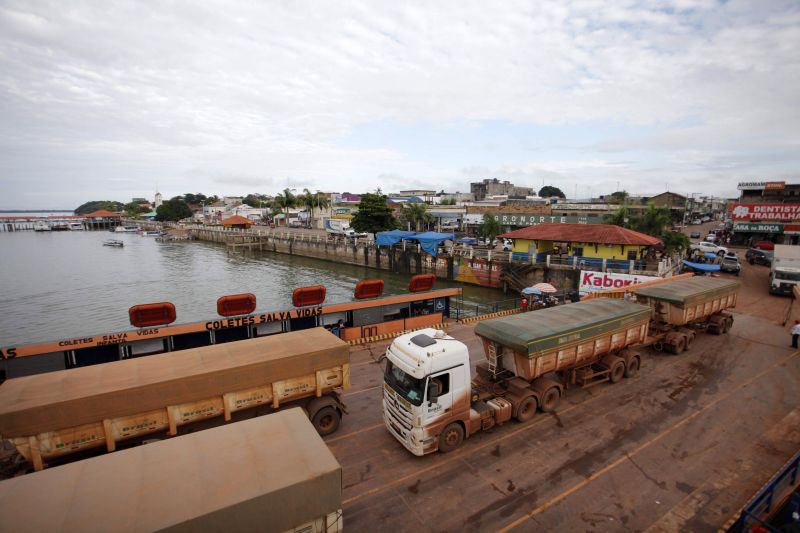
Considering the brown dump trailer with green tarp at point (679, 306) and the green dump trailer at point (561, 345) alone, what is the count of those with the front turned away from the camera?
0

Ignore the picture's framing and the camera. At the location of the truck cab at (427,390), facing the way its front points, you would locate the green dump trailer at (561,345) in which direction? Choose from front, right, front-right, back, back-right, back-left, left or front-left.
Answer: back

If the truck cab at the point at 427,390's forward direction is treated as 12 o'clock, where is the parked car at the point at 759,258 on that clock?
The parked car is roughly at 6 o'clock from the truck cab.

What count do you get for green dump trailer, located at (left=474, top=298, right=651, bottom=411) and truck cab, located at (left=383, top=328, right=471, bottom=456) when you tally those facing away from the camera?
0

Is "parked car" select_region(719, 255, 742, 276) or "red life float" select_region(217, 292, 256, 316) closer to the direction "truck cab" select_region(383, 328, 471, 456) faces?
the red life float

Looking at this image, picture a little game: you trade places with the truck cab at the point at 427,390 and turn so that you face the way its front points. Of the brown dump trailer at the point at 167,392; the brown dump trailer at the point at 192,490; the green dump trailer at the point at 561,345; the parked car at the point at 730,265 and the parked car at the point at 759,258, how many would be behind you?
3

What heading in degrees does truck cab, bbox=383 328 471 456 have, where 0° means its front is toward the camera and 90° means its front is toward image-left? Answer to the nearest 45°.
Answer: approximately 45°

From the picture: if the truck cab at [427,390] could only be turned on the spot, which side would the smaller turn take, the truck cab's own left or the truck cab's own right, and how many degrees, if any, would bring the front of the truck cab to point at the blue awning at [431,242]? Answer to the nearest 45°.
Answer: approximately 135° to the truck cab's own right

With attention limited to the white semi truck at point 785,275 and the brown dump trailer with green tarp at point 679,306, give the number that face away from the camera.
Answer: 0

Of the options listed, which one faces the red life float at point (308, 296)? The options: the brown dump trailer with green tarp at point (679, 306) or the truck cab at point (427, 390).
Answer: the brown dump trailer with green tarp

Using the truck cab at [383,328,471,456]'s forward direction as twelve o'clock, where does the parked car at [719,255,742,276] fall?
The parked car is roughly at 6 o'clock from the truck cab.

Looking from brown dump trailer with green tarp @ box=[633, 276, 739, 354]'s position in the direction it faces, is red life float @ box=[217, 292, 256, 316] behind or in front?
in front

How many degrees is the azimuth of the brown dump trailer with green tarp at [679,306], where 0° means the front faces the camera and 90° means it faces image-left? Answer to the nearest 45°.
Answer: approximately 45°

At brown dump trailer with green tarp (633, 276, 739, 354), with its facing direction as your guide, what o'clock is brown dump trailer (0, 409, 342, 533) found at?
The brown dump trailer is roughly at 11 o'clock from the brown dump trailer with green tarp.

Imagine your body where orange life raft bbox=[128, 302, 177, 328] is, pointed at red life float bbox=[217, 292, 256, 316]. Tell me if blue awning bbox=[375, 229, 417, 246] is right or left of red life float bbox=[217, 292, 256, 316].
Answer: left

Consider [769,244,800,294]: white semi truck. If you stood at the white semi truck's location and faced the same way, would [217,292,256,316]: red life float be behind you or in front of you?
in front
